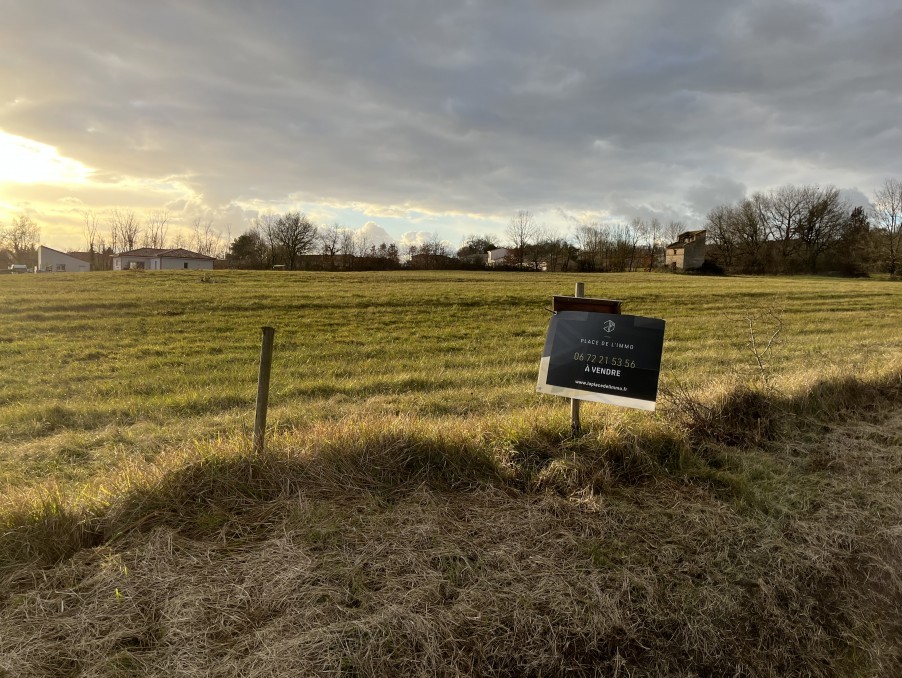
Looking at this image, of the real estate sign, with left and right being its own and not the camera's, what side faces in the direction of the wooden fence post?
right

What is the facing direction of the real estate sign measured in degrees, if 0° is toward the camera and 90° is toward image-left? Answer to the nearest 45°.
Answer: approximately 0°
